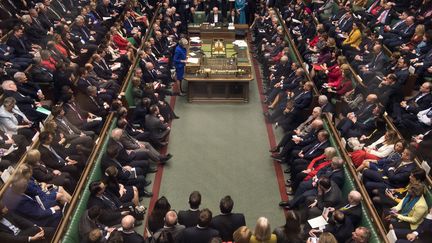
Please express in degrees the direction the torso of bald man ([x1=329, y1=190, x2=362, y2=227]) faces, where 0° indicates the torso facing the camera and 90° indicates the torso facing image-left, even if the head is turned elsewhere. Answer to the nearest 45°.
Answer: approximately 90°

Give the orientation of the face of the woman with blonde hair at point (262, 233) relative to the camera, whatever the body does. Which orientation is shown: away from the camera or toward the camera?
away from the camera

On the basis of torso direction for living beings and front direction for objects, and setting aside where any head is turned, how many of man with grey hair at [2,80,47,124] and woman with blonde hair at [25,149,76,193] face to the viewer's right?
2

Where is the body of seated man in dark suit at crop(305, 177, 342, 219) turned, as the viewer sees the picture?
to the viewer's left

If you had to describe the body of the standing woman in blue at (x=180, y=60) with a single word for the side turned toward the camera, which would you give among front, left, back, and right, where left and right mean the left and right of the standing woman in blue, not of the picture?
right

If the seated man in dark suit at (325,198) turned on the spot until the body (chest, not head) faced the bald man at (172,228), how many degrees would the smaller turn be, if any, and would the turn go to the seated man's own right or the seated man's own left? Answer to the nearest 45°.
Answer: approximately 45° to the seated man's own left

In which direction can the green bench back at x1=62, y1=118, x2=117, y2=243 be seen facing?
to the viewer's right

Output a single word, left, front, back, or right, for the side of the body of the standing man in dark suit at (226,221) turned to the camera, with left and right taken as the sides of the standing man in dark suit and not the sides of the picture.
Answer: back
